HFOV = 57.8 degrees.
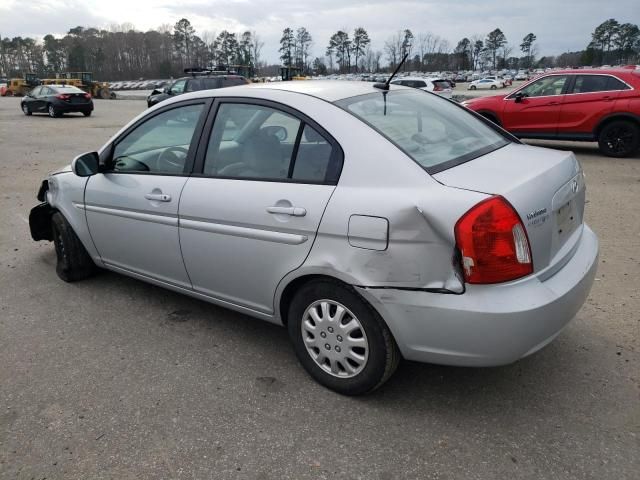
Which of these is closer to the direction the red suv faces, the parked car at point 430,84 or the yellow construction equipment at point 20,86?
the yellow construction equipment

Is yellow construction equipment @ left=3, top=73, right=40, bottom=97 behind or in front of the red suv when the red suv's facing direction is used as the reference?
in front

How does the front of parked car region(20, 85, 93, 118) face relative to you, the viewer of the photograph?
facing away from the viewer and to the left of the viewer

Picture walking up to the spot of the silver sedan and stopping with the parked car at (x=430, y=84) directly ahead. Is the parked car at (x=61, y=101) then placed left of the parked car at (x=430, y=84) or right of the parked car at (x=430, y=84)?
left

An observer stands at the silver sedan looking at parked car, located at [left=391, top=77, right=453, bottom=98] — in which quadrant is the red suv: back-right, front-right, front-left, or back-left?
front-right

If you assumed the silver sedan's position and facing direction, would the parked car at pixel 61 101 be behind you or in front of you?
in front

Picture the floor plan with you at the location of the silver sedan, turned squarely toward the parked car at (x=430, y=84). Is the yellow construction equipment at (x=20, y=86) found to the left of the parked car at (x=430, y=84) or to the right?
left

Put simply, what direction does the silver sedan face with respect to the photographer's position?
facing away from the viewer and to the left of the viewer

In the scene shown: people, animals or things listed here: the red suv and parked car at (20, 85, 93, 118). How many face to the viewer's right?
0

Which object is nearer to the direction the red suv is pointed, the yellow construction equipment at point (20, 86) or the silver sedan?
the yellow construction equipment

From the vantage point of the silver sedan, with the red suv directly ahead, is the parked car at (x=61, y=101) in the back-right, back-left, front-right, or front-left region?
front-left

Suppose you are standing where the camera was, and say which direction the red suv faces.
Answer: facing to the left of the viewer

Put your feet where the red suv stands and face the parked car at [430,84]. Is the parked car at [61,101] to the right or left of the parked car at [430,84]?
left

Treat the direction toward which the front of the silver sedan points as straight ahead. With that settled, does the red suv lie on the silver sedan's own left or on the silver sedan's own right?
on the silver sedan's own right
